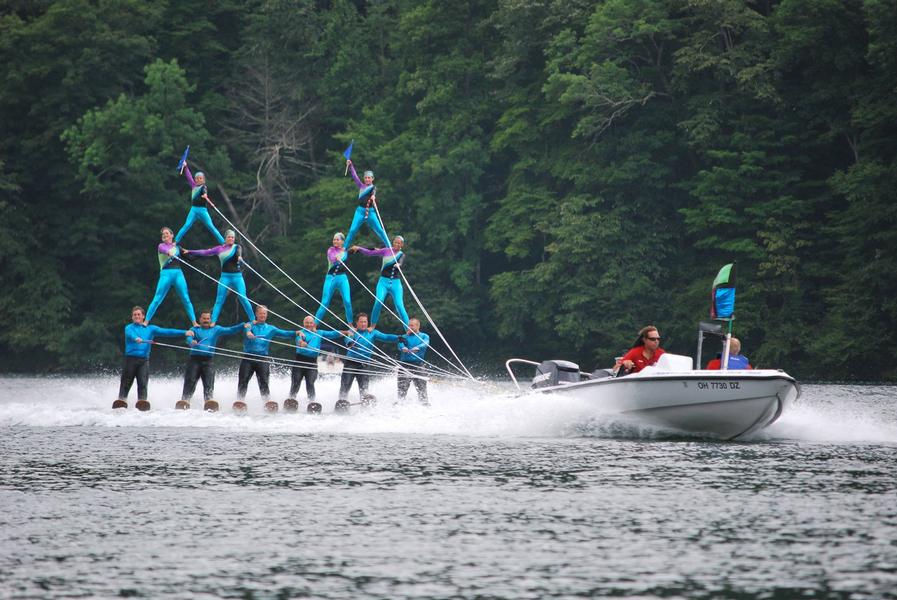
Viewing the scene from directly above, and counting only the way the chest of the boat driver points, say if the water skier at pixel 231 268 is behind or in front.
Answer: behind

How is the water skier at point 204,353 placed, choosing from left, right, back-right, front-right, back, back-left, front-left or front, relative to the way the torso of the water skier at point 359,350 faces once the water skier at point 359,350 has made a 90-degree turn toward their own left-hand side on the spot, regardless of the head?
back-left

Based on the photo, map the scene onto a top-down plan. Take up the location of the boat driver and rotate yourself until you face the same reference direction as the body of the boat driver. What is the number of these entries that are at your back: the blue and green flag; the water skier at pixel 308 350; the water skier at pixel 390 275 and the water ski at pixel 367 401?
3

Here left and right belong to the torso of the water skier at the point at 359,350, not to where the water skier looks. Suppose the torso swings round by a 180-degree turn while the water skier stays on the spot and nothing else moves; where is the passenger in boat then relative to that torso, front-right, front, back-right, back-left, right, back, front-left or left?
back

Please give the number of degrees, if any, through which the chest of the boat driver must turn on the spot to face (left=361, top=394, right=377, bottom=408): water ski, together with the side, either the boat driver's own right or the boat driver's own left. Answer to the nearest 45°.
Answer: approximately 180°

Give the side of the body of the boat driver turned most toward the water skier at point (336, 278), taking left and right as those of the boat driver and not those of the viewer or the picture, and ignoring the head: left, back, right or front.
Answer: back

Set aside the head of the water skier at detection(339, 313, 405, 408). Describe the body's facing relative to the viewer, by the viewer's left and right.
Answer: facing the viewer and to the right of the viewer

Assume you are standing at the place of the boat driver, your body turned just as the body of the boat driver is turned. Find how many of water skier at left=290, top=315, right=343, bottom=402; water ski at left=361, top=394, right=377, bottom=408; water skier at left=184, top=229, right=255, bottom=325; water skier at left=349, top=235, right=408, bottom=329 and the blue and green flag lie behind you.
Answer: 4

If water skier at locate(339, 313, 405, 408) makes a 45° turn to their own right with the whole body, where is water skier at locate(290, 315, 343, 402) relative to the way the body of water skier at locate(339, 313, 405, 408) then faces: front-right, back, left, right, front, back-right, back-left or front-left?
right

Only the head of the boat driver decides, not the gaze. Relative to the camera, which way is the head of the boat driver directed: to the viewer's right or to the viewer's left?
to the viewer's right

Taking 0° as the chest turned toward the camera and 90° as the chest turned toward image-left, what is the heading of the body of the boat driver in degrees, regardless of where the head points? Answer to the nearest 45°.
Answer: approximately 315°
